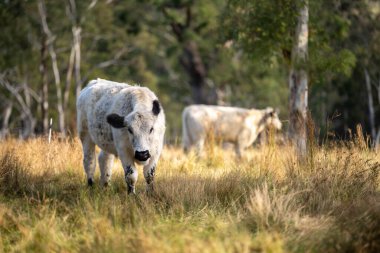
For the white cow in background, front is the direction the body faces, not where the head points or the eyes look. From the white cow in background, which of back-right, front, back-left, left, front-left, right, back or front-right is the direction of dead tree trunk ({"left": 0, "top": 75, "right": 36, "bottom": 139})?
back-left

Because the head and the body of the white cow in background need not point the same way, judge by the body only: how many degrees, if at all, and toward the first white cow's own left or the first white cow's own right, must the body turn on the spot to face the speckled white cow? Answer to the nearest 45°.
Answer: approximately 90° to the first white cow's own right

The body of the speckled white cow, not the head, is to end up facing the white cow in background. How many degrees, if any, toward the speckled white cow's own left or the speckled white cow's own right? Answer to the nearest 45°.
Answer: approximately 135° to the speckled white cow's own left

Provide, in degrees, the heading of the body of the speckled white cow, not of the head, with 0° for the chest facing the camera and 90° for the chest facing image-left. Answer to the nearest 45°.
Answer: approximately 315°

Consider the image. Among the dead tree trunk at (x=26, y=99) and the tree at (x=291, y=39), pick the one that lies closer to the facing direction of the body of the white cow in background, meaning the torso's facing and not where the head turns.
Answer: the tree

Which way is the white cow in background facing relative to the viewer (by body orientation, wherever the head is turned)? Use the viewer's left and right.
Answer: facing to the right of the viewer

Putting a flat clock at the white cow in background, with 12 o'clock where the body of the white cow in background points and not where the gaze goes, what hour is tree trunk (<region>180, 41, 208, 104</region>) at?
The tree trunk is roughly at 9 o'clock from the white cow in background.
